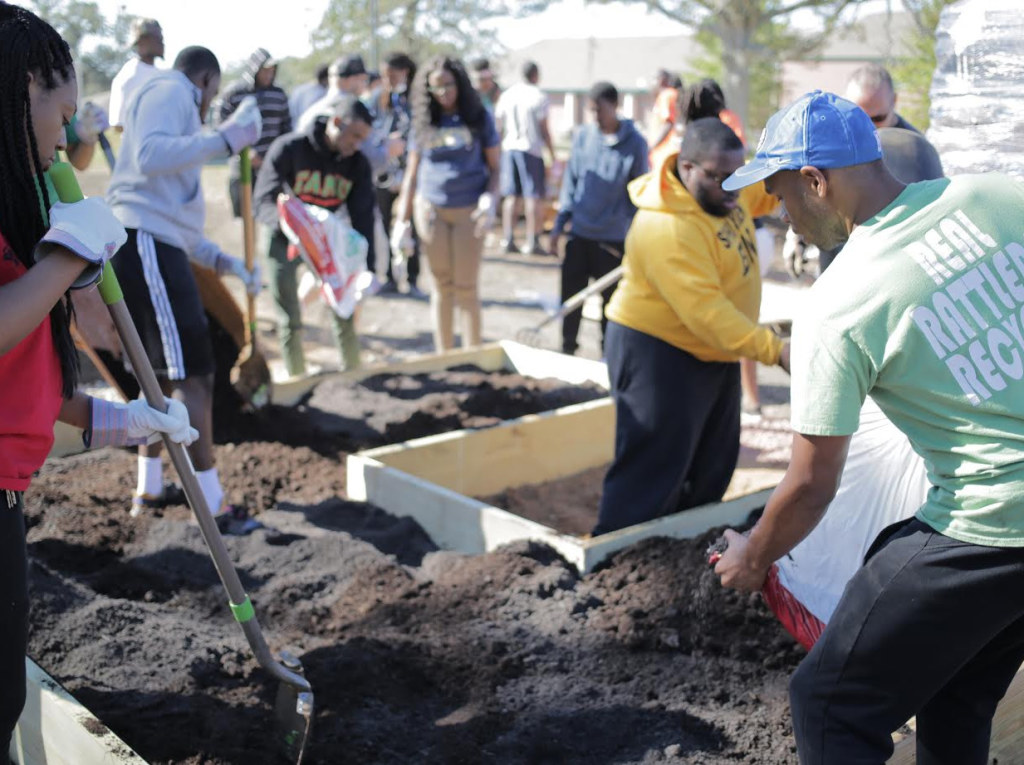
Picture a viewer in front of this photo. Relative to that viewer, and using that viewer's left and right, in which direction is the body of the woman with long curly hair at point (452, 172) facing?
facing the viewer

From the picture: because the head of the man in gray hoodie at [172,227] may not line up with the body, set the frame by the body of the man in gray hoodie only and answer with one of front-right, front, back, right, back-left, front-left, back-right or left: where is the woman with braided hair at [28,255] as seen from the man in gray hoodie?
right

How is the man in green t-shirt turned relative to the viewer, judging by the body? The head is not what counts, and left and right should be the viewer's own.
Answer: facing away from the viewer and to the left of the viewer

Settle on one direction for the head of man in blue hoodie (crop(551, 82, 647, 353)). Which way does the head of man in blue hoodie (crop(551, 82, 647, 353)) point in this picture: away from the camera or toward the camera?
toward the camera

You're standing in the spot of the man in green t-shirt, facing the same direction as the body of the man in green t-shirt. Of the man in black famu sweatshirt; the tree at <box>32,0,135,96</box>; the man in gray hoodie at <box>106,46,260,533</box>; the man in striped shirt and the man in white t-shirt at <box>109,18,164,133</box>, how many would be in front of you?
5

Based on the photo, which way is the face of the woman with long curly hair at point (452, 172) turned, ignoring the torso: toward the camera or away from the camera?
toward the camera

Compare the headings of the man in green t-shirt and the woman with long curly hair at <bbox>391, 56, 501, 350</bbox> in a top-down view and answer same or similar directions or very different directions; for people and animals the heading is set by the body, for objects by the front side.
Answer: very different directions

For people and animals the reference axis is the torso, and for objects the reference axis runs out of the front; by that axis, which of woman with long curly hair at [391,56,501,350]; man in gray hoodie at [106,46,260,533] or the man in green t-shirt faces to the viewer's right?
the man in gray hoodie

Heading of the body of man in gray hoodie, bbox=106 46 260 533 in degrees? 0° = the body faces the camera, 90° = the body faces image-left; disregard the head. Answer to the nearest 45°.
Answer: approximately 270°

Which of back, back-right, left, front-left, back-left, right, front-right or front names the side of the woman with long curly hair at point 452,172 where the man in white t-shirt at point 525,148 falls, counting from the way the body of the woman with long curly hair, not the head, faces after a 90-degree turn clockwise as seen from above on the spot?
right

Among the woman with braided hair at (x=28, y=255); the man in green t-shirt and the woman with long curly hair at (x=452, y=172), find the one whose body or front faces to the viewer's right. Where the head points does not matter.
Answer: the woman with braided hair at (x=28, y=255)

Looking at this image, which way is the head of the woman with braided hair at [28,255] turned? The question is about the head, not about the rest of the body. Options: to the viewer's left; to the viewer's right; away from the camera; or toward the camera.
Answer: to the viewer's right

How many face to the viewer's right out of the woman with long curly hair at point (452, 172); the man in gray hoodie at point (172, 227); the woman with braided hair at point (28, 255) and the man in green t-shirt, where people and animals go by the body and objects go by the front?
2

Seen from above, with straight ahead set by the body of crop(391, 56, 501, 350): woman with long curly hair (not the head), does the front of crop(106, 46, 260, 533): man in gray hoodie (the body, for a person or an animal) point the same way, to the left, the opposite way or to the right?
to the left

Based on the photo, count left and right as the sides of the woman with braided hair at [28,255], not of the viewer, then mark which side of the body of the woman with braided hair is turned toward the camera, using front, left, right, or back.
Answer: right
